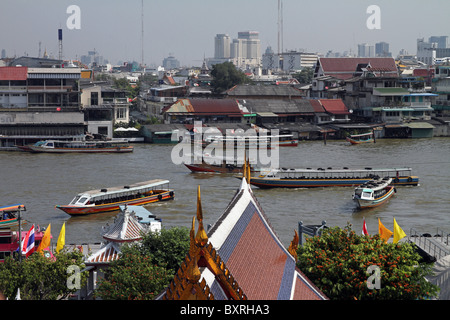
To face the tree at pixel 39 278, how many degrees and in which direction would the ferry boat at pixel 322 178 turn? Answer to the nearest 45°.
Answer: approximately 90° to its left

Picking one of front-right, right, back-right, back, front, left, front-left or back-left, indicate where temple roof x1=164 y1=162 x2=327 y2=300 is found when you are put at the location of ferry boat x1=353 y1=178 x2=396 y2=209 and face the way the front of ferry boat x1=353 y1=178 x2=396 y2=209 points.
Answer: front-left

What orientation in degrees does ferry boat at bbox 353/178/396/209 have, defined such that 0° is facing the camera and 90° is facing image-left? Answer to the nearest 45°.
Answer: approximately 45°

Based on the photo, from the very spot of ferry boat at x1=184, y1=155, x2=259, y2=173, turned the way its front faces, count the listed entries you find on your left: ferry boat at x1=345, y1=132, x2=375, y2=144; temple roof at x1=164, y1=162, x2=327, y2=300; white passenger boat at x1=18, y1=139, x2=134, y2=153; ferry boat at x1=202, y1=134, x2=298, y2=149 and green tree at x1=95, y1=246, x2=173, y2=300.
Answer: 2

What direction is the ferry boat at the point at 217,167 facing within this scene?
to the viewer's left

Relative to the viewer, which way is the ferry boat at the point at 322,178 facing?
to the viewer's left

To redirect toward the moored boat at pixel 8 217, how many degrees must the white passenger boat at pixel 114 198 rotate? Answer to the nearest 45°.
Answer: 0° — it already faces it

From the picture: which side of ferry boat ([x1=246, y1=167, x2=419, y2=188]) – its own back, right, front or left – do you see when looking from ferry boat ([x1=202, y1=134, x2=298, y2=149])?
right

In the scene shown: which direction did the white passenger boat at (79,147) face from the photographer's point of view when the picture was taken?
facing to the left of the viewer
